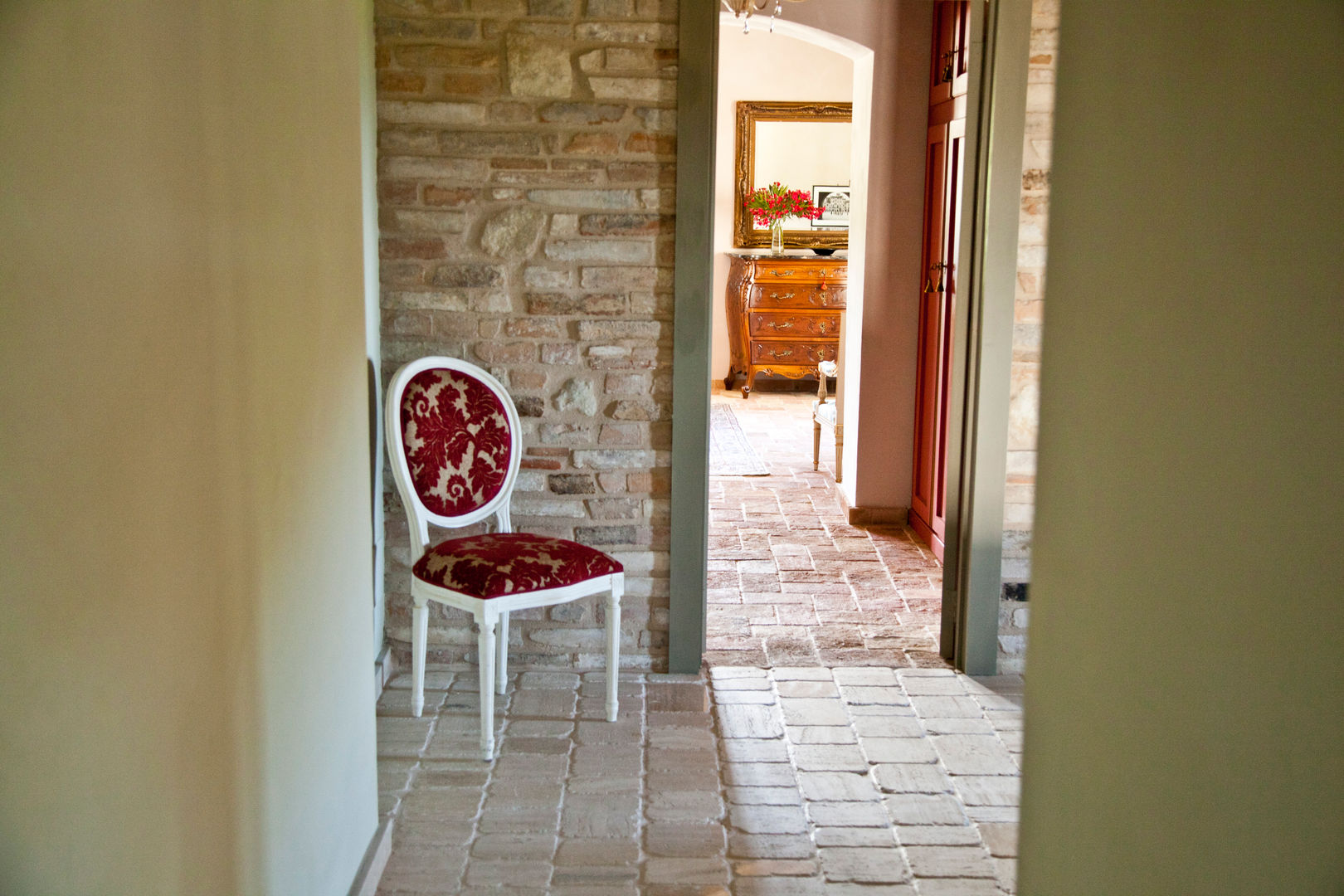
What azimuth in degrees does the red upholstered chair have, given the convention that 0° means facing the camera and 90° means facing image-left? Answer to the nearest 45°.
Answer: approximately 315°

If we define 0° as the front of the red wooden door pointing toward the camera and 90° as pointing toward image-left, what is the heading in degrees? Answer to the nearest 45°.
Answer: approximately 90°

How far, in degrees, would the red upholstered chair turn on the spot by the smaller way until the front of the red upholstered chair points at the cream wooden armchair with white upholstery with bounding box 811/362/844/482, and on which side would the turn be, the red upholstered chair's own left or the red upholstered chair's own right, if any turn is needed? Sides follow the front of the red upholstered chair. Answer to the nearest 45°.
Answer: approximately 90° to the red upholstered chair's own left

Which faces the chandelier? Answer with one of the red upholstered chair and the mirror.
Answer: the mirror

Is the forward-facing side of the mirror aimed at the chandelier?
yes

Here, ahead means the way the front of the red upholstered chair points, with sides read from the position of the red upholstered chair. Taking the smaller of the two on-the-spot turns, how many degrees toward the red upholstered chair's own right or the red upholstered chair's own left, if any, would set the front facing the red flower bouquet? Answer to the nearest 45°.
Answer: approximately 135° to the red upholstered chair's own left
